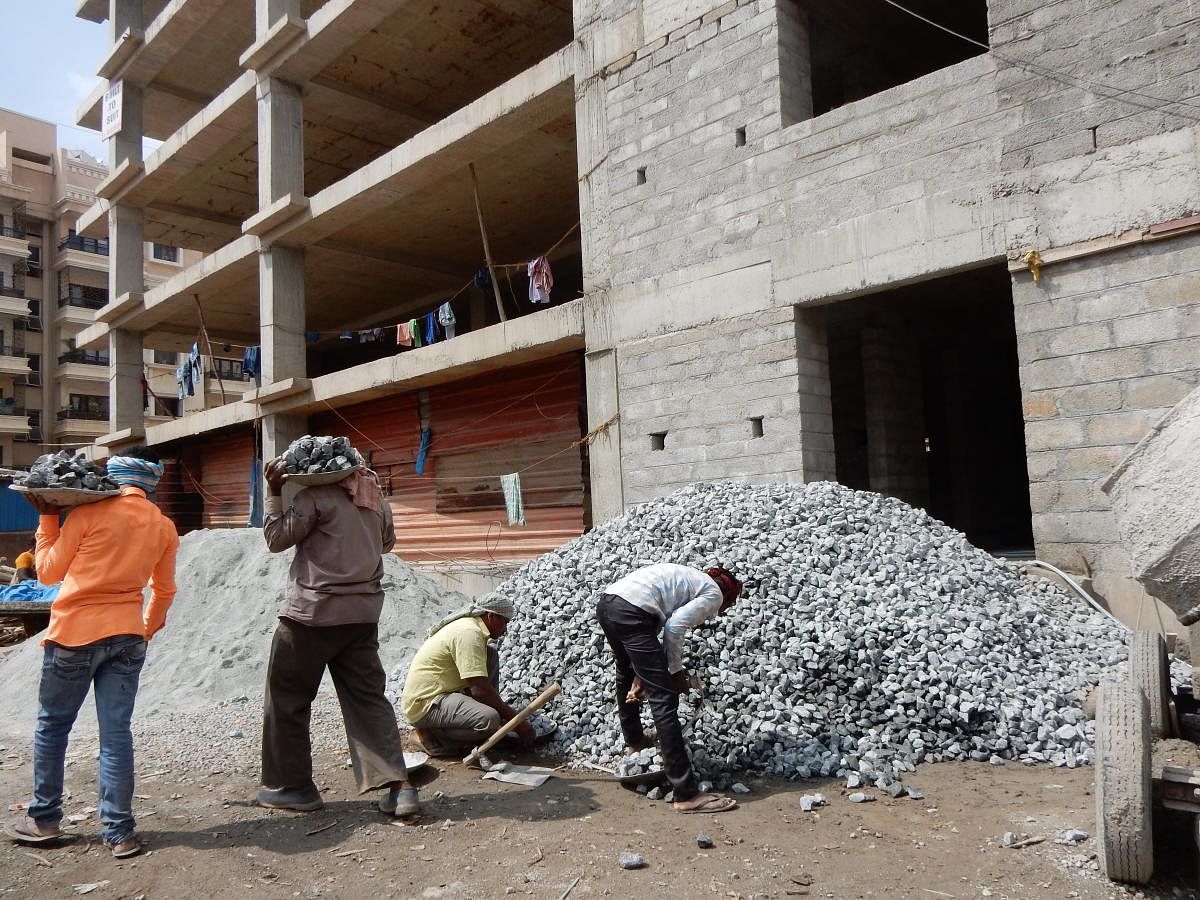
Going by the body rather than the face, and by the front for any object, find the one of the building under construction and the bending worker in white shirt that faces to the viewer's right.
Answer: the bending worker in white shirt

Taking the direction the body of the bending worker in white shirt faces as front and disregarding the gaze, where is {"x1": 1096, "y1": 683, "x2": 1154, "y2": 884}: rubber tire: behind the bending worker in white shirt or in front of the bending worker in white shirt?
in front

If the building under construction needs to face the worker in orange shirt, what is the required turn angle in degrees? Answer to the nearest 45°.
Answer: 0° — it already faces them

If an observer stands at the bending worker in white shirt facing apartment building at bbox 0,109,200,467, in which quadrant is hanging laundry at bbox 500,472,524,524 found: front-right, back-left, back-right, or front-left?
front-right

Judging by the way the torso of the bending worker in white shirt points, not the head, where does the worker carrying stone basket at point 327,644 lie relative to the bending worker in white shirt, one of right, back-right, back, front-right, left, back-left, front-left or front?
back

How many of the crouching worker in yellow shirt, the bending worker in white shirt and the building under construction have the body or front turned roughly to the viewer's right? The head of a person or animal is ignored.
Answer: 2

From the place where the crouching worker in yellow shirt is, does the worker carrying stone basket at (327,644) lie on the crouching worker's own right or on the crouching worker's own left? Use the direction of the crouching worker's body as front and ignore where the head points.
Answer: on the crouching worker's own right

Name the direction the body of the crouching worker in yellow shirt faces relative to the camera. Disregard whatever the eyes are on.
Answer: to the viewer's right

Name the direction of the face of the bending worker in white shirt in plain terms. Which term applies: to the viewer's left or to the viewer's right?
to the viewer's right

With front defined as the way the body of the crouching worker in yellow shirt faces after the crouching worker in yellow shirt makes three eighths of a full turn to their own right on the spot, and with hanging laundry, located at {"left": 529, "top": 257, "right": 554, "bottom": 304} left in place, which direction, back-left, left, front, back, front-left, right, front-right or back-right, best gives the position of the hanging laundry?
back-right

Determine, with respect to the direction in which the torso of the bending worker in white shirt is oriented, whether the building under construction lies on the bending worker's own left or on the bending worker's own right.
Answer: on the bending worker's own left

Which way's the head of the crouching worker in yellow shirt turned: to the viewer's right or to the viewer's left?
to the viewer's right

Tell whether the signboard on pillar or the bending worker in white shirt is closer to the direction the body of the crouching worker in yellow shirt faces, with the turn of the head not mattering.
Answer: the bending worker in white shirt

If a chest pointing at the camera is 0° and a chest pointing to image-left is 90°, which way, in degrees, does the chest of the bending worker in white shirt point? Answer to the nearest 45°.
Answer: approximately 270°
